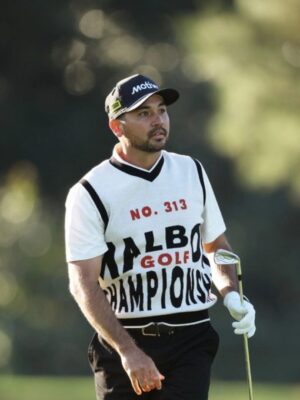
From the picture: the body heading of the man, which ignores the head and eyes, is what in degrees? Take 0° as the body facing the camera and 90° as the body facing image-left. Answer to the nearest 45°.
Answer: approximately 315°

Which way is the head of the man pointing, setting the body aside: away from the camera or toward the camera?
toward the camera
